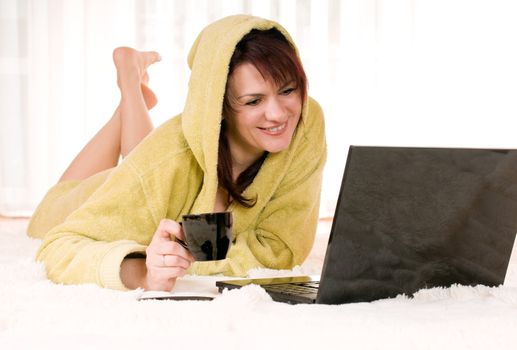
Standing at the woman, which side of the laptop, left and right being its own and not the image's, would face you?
front

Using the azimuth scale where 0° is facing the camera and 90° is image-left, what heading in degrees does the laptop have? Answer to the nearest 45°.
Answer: approximately 135°
